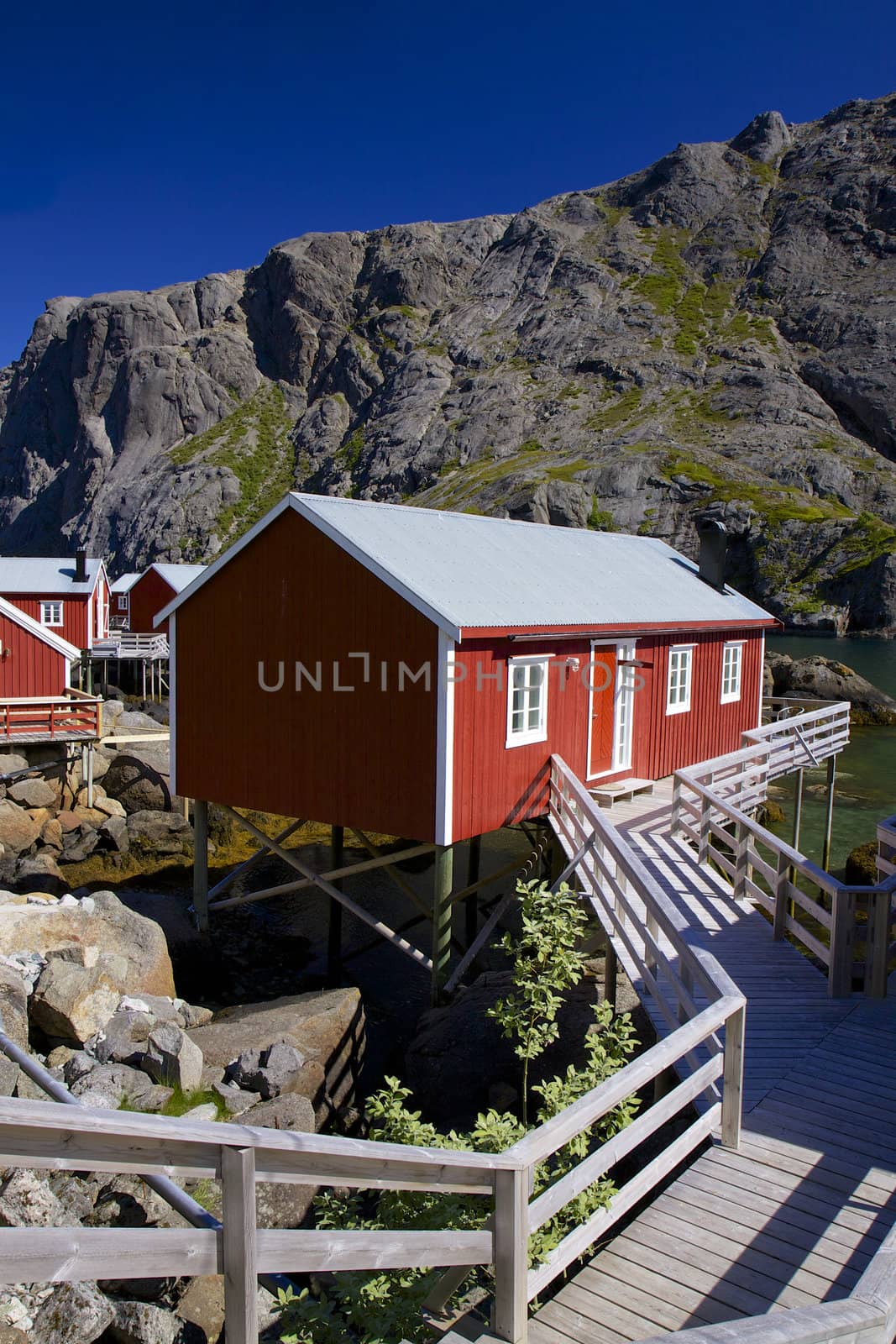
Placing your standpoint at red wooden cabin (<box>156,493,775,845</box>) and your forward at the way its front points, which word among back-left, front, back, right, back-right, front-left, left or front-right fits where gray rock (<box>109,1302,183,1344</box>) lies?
front-right

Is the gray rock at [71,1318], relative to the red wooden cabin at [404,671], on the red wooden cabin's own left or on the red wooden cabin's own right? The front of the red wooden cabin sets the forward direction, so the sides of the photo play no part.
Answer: on the red wooden cabin's own right

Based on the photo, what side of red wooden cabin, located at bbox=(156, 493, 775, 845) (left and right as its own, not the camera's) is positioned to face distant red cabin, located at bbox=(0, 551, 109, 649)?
back

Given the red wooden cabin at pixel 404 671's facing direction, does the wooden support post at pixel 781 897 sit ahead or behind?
ahead

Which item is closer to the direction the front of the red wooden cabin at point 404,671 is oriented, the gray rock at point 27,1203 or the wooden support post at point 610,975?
the wooden support post

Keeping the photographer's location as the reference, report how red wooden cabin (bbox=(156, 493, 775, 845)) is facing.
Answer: facing the viewer and to the right of the viewer

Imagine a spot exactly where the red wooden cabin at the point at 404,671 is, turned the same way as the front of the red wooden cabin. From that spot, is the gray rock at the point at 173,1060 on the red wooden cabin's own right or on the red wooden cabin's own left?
on the red wooden cabin's own right

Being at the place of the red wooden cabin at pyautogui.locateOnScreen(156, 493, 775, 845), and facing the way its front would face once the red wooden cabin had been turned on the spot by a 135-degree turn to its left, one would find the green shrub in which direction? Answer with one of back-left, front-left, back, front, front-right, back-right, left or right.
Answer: back

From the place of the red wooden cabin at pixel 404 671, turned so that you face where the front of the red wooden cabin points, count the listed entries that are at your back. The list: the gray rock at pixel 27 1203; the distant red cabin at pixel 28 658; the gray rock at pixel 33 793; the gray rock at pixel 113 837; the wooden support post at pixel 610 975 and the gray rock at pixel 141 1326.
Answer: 3

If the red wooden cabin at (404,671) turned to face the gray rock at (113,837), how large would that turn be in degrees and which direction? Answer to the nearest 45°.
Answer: approximately 180°

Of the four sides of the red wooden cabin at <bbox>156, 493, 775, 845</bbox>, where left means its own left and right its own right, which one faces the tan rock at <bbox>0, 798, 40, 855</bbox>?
back

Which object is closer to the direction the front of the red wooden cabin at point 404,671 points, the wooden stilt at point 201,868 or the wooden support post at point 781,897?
the wooden support post
